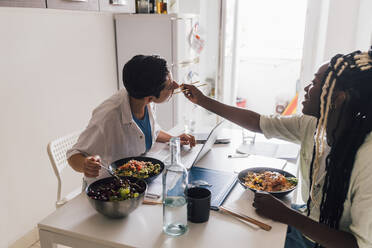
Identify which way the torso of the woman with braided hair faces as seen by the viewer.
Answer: to the viewer's left

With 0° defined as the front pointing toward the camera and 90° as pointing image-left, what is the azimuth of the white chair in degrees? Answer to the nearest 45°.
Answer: approximately 315°

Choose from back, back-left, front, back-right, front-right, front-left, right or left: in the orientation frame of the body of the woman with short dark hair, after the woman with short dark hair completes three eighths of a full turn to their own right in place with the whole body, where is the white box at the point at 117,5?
right

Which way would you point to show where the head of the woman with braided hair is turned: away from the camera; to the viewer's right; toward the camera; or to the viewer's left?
to the viewer's left

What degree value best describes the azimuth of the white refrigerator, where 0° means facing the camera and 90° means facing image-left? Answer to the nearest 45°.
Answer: approximately 315°

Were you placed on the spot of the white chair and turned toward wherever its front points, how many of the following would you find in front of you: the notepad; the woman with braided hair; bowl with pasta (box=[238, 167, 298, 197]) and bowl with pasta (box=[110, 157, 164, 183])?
4

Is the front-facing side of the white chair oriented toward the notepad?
yes
